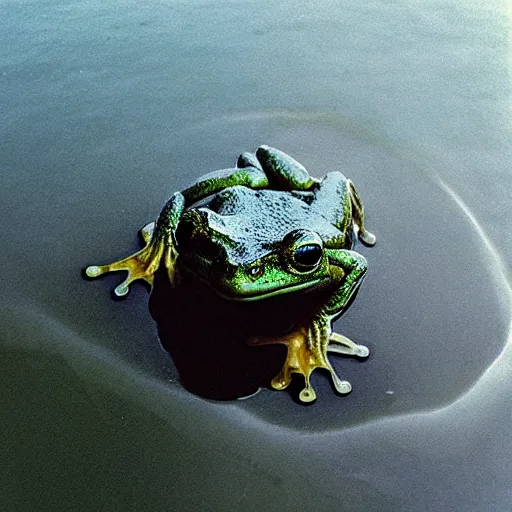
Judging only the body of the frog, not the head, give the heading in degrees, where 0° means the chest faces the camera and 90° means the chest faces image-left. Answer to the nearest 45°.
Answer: approximately 45°
